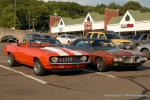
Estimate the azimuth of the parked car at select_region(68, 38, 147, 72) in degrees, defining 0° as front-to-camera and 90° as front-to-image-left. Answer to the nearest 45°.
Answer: approximately 315°

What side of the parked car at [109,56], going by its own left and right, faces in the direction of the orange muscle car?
right

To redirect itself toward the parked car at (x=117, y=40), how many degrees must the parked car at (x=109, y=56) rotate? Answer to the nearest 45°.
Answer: approximately 135° to its left

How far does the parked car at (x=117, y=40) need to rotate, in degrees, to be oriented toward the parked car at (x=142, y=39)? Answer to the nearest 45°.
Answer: approximately 45° to its left

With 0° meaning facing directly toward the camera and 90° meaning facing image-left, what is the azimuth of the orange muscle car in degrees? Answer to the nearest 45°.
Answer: approximately 315°

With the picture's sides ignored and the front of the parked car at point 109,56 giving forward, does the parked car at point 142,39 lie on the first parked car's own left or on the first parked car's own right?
on the first parked car's own left

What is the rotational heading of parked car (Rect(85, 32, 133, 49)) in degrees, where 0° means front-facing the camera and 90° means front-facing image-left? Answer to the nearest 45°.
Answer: approximately 315°
